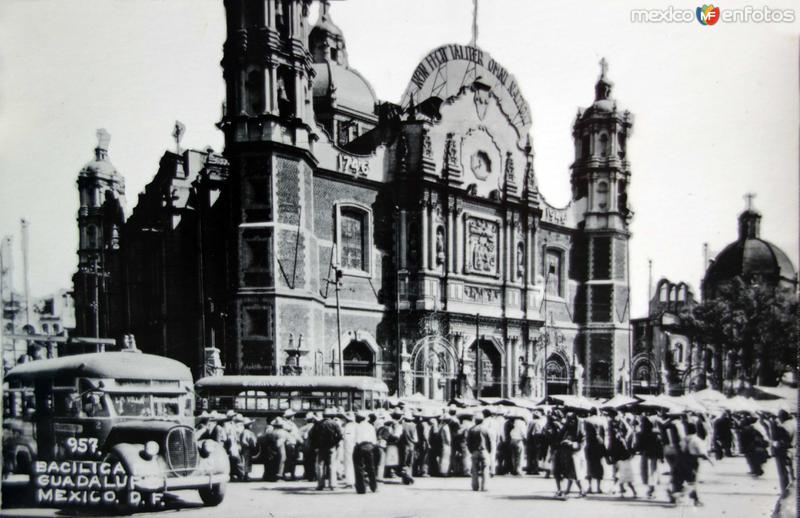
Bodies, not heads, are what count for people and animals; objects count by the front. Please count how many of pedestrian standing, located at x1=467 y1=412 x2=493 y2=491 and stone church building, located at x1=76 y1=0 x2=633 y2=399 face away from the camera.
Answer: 1

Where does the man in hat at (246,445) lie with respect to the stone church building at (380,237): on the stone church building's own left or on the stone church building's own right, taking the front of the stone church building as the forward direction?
on the stone church building's own right

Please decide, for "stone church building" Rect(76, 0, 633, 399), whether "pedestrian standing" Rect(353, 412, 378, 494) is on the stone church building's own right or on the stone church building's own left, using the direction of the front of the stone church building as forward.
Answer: on the stone church building's own right

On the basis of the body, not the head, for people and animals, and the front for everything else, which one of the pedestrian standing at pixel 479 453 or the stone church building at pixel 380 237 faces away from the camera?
the pedestrian standing

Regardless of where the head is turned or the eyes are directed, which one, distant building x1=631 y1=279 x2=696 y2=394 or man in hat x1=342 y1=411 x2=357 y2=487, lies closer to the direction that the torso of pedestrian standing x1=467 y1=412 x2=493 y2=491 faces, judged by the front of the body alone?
the distant building

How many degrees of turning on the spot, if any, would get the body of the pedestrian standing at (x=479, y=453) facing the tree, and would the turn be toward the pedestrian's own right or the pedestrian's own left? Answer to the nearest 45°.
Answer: approximately 45° to the pedestrian's own right

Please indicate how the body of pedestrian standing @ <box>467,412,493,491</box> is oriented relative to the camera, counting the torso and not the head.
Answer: away from the camera

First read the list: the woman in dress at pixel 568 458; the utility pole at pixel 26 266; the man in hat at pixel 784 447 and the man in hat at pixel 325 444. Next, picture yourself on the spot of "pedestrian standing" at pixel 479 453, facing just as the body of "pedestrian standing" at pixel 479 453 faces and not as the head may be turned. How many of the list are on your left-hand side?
2
